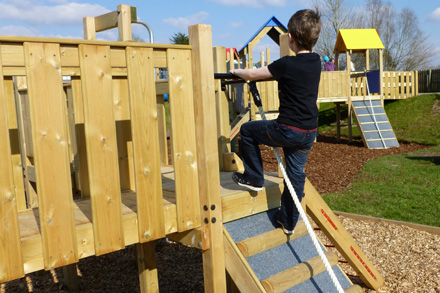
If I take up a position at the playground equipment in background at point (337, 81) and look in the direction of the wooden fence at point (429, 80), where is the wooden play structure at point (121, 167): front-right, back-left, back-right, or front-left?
back-right

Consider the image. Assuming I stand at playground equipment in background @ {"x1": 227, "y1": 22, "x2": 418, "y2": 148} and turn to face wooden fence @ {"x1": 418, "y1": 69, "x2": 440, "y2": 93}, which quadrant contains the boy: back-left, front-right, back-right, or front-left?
back-right

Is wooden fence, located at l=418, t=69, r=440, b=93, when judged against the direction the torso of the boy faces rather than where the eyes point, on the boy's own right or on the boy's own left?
on the boy's own right

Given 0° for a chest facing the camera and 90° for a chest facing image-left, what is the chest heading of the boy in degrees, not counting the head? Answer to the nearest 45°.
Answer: approximately 135°

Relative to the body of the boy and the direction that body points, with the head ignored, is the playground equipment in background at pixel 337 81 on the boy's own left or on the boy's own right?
on the boy's own right
